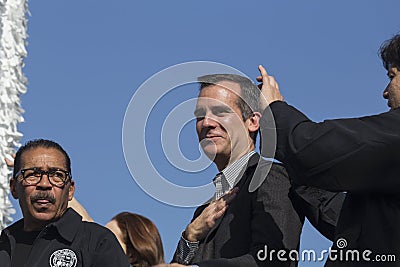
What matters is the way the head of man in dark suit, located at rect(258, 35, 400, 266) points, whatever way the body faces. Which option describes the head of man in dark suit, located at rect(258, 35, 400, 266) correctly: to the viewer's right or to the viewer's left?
to the viewer's left

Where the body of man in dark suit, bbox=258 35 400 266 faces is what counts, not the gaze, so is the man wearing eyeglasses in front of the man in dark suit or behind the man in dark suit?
in front

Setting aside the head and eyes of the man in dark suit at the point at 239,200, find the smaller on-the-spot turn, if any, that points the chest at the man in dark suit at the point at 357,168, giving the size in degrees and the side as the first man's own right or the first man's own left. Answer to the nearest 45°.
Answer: approximately 90° to the first man's own left

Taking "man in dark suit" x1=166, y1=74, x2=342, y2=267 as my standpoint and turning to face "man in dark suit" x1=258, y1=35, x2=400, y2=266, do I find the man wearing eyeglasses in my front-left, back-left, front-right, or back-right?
back-right

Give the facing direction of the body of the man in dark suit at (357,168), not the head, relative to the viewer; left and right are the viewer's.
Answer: facing to the left of the viewer

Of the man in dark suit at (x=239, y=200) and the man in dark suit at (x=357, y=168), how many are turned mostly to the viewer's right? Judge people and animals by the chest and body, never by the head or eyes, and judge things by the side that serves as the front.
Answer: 0

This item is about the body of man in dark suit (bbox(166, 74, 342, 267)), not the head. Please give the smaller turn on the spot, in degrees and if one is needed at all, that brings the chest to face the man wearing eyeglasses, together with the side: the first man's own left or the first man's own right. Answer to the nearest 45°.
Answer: approximately 45° to the first man's own right

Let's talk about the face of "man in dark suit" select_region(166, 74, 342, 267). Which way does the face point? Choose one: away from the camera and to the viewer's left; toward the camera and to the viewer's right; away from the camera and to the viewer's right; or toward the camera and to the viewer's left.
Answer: toward the camera and to the viewer's left
